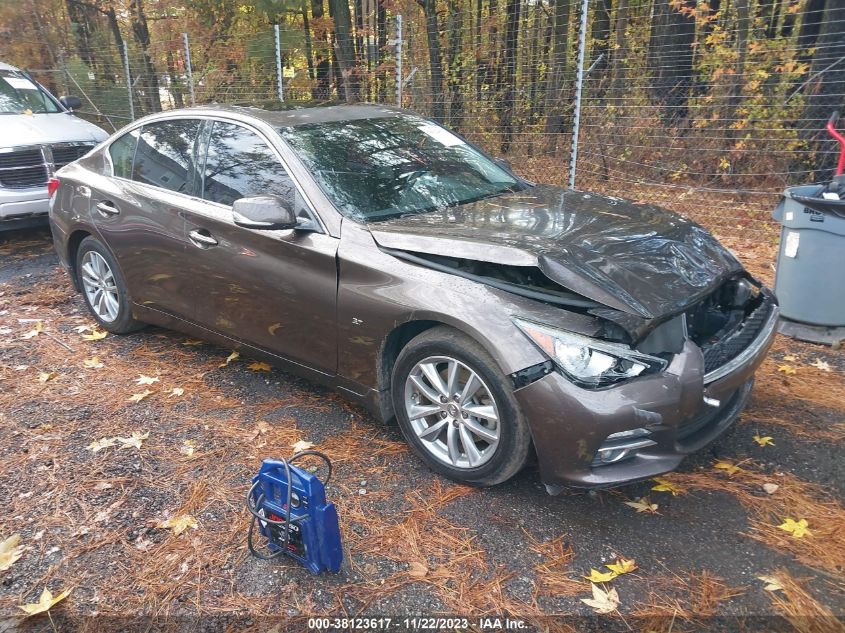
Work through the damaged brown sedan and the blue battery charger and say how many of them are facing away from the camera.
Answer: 0

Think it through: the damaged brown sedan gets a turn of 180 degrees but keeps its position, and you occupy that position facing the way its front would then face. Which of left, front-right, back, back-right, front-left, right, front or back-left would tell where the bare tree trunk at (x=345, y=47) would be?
front-right

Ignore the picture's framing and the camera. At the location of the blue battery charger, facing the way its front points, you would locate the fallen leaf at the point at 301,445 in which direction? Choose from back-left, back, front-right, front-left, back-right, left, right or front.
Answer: back-right

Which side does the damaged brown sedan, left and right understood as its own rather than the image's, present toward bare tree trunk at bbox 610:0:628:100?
left

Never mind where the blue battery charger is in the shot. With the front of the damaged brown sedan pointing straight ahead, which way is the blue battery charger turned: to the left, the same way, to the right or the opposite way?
to the right

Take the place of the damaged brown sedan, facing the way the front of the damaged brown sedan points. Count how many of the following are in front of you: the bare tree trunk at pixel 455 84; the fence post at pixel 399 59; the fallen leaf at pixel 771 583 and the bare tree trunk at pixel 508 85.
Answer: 1

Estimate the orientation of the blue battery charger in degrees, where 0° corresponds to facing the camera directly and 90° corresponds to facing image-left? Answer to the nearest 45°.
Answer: approximately 45°

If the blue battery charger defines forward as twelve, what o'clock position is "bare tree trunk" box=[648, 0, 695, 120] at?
The bare tree trunk is roughly at 6 o'clock from the blue battery charger.

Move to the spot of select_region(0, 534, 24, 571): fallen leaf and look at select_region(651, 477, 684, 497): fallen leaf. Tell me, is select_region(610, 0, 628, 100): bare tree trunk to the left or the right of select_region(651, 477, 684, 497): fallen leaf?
left

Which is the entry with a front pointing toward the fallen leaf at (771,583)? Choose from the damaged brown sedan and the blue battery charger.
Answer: the damaged brown sedan

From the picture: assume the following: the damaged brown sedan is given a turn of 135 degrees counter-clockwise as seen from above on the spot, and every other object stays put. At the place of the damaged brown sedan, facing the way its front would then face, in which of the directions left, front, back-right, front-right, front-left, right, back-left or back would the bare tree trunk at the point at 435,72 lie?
front

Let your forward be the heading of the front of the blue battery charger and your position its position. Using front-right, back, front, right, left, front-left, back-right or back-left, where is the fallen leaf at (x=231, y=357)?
back-right

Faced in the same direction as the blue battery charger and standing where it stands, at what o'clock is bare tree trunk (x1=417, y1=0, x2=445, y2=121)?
The bare tree trunk is roughly at 5 o'clock from the blue battery charger.

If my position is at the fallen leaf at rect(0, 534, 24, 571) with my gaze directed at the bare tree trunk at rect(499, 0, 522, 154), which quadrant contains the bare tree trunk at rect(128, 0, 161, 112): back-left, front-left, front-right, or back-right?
front-left

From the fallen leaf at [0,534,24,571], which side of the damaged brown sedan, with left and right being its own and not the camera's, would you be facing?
right

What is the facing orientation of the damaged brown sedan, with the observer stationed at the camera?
facing the viewer and to the right of the viewer

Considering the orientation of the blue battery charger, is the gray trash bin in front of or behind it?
behind

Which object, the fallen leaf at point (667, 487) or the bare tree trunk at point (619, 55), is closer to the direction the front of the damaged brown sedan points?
the fallen leaf

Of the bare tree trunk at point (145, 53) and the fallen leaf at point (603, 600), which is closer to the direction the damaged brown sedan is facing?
the fallen leaf
